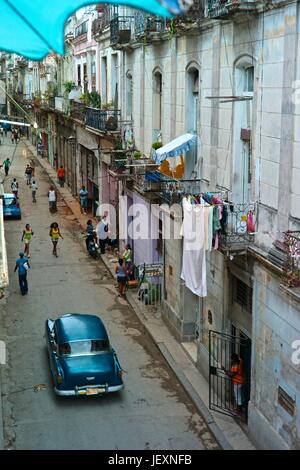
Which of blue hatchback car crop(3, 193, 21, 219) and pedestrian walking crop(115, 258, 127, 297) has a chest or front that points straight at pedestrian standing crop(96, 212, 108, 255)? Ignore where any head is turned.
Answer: pedestrian walking crop(115, 258, 127, 297)

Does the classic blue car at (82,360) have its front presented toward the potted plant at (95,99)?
yes

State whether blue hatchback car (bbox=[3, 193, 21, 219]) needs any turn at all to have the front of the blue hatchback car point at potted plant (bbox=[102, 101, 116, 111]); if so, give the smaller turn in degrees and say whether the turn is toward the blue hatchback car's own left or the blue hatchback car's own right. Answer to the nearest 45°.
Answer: approximately 135° to the blue hatchback car's own right

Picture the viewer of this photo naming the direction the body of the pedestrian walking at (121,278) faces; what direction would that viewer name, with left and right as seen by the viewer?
facing away from the viewer

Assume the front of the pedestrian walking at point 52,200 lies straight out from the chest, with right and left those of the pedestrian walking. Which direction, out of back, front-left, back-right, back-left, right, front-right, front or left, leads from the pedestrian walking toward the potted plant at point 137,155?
back

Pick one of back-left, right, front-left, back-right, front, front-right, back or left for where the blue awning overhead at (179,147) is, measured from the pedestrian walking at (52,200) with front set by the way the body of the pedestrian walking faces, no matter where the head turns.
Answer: back

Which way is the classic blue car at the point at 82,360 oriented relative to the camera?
away from the camera

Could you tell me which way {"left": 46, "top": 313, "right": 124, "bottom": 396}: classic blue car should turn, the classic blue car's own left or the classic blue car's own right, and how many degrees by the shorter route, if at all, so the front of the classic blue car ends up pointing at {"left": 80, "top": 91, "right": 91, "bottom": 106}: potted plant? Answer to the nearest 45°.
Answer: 0° — it already faces it
